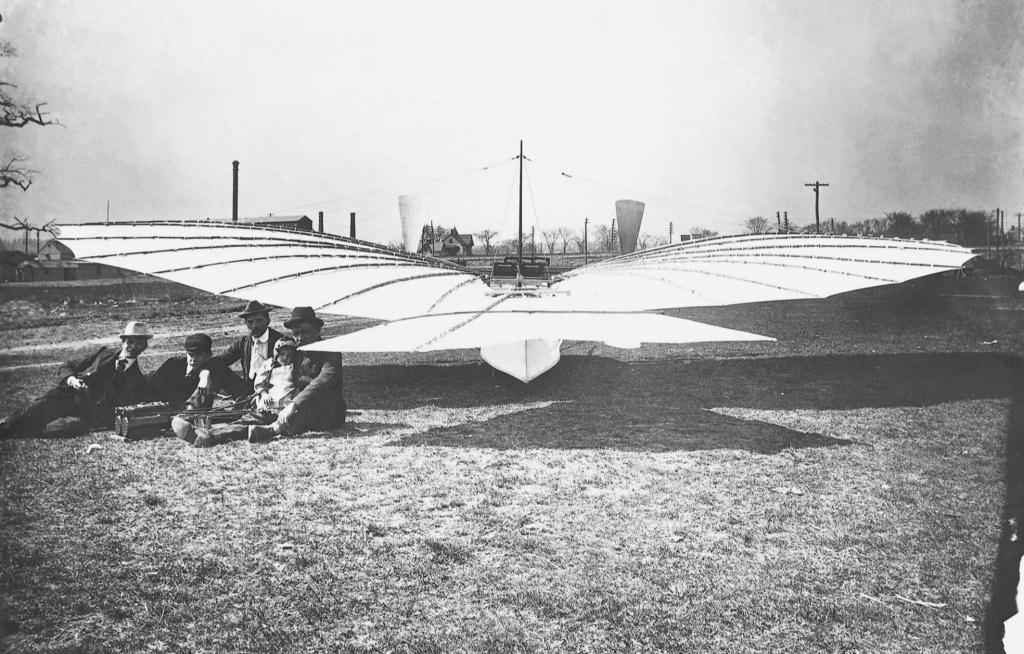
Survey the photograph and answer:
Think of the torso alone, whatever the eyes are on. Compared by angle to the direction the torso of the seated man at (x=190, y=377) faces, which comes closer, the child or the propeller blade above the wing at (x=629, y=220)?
the child

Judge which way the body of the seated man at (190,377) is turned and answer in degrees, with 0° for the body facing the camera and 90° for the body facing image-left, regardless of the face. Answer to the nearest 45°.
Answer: approximately 0°

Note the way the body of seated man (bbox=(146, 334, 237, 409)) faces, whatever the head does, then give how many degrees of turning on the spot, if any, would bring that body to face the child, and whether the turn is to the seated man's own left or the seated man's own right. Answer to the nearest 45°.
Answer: approximately 45° to the seated man's own left

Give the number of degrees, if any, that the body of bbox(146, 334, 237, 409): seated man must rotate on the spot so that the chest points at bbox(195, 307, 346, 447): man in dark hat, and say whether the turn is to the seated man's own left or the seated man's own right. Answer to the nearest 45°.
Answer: approximately 45° to the seated man's own left

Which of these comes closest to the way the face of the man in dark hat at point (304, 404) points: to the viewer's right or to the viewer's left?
to the viewer's left

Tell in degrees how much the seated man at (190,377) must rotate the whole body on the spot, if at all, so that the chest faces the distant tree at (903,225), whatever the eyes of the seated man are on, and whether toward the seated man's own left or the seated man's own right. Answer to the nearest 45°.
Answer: approximately 135° to the seated man's own left

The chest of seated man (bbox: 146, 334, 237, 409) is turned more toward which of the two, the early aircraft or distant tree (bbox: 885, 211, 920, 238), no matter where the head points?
the early aircraft
